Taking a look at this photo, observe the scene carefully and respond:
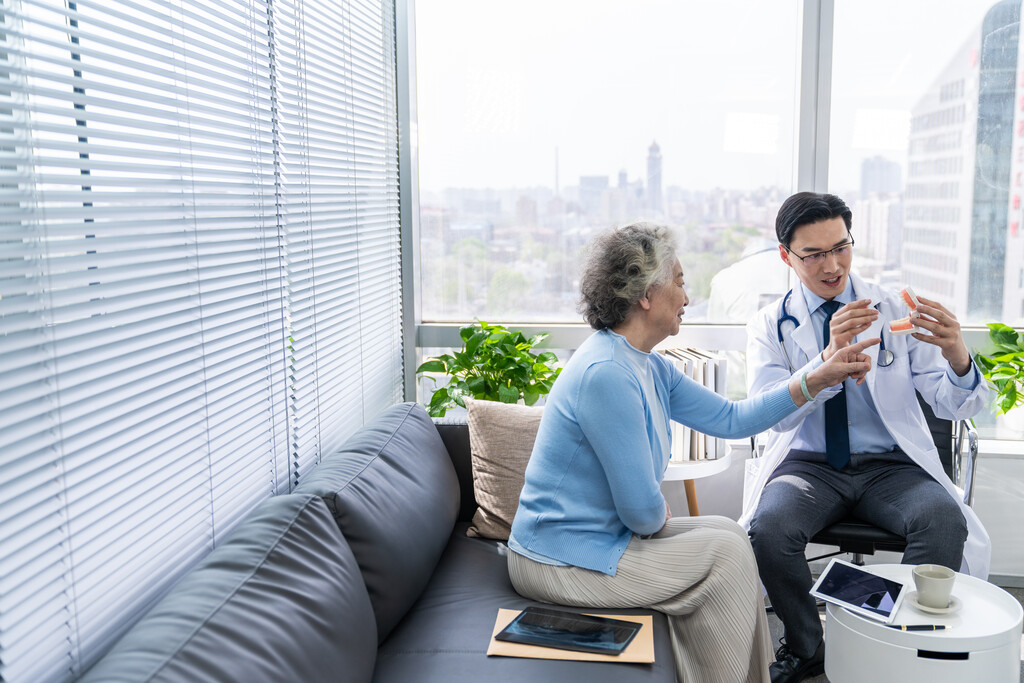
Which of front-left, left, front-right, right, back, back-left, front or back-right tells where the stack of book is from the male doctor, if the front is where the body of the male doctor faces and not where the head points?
back-right

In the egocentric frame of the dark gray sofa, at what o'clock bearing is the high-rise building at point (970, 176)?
The high-rise building is roughly at 11 o'clock from the dark gray sofa.

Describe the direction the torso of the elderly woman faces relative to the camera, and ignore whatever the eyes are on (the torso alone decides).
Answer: to the viewer's right

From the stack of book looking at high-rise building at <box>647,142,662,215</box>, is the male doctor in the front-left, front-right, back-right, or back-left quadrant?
back-right

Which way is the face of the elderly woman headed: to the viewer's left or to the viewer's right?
to the viewer's right

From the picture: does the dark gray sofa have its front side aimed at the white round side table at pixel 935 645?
yes

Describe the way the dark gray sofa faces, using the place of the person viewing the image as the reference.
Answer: facing to the right of the viewer

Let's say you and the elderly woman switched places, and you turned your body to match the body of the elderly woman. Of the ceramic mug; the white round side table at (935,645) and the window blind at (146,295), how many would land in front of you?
2

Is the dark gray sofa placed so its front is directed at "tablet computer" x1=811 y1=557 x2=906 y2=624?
yes

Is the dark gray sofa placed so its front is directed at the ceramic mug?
yes

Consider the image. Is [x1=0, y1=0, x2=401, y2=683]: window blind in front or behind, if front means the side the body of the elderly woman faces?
behind
